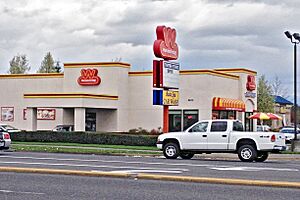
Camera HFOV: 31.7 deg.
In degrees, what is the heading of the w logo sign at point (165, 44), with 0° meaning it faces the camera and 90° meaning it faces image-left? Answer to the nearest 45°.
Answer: approximately 315°

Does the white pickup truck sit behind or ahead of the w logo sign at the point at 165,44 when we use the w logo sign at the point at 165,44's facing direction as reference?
ahead
